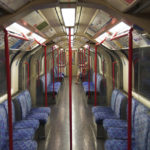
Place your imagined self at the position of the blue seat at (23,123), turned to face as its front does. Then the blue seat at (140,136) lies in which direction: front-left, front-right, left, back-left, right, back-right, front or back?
front-right

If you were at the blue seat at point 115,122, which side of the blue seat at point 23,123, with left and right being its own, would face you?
front

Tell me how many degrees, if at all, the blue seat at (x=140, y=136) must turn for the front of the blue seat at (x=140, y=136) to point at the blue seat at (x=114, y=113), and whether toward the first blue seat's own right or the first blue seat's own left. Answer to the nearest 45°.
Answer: approximately 90° to the first blue seat's own right

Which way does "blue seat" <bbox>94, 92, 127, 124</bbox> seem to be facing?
to the viewer's left

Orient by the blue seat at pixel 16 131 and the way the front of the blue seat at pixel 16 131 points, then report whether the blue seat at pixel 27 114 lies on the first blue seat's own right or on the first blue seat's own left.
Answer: on the first blue seat's own left

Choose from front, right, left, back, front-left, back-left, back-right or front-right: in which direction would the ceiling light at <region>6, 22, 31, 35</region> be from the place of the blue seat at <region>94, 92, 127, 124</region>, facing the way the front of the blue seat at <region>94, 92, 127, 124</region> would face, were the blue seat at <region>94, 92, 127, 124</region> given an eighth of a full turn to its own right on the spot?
left

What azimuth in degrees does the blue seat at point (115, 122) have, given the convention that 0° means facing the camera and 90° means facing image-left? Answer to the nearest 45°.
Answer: approximately 90°

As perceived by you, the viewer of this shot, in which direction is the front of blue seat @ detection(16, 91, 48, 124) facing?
facing to the right of the viewer

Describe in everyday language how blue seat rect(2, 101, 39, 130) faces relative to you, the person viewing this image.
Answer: facing to the right of the viewer

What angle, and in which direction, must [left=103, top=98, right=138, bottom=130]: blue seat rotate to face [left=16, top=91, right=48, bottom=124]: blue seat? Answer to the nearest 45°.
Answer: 0° — it already faces it

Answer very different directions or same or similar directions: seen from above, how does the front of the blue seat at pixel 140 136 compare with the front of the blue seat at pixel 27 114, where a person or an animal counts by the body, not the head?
very different directions

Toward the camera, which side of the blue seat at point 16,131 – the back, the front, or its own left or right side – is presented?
right

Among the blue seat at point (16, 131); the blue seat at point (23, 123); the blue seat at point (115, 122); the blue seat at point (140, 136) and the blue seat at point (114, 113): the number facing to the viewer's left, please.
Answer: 3
